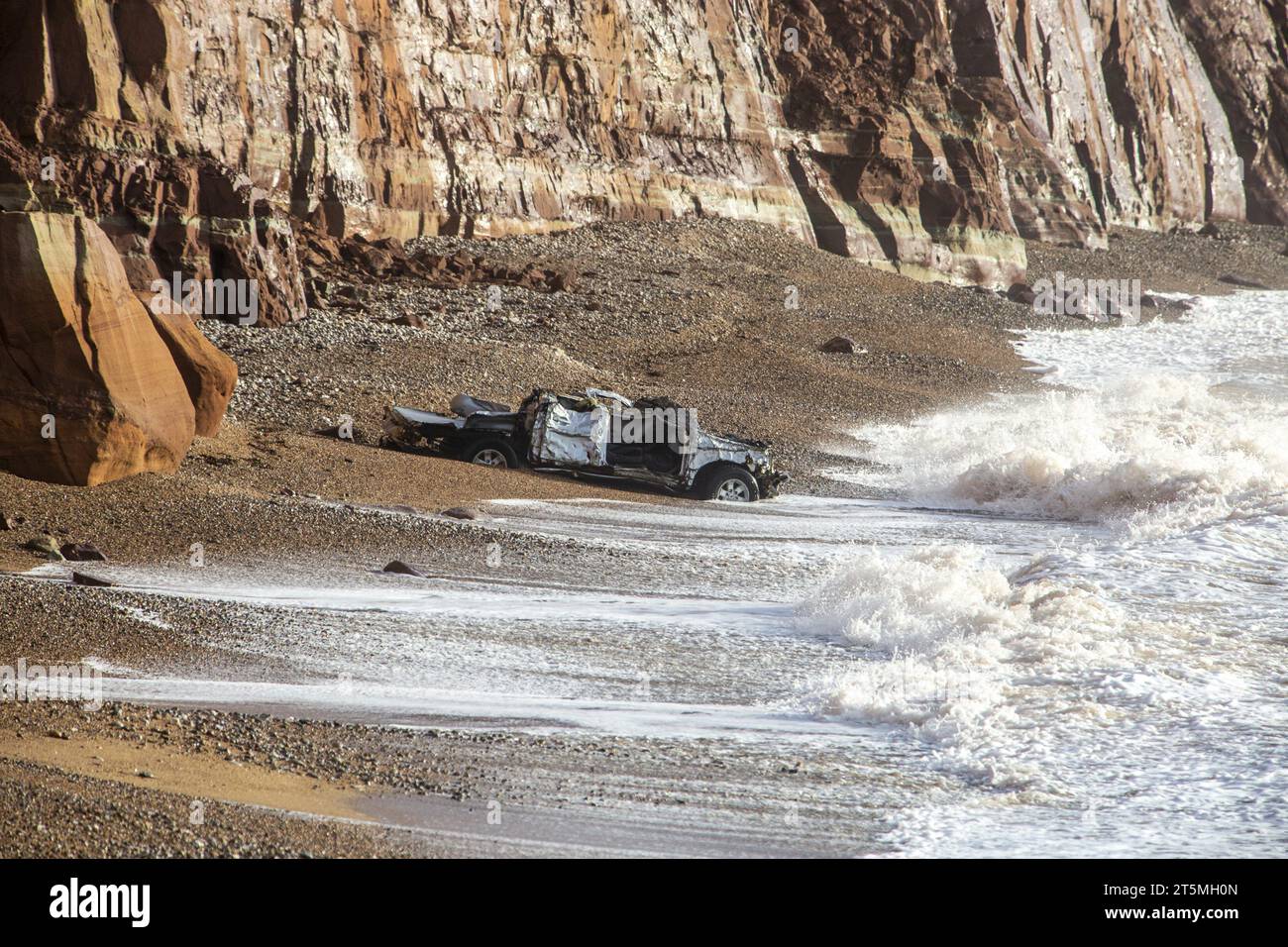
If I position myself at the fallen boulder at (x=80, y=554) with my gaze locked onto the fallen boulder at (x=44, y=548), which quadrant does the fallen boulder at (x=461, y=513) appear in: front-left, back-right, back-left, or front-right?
back-right

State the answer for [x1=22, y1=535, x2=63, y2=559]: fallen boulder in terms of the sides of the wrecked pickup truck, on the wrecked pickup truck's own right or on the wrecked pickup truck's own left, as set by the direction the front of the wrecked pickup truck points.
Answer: on the wrecked pickup truck's own right

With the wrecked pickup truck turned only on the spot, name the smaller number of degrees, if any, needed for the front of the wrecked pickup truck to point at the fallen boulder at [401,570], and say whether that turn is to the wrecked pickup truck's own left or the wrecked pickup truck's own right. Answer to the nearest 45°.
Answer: approximately 90° to the wrecked pickup truck's own right

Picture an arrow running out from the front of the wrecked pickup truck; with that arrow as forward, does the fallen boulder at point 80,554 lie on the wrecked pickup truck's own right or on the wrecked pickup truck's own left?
on the wrecked pickup truck's own right

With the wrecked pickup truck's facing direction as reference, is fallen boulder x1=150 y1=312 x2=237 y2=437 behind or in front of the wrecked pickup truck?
behind

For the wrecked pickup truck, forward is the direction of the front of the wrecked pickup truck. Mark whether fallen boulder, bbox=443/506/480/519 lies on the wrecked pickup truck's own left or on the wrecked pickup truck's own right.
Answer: on the wrecked pickup truck's own right

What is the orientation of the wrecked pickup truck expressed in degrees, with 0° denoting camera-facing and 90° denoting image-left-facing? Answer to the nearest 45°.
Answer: approximately 270°
